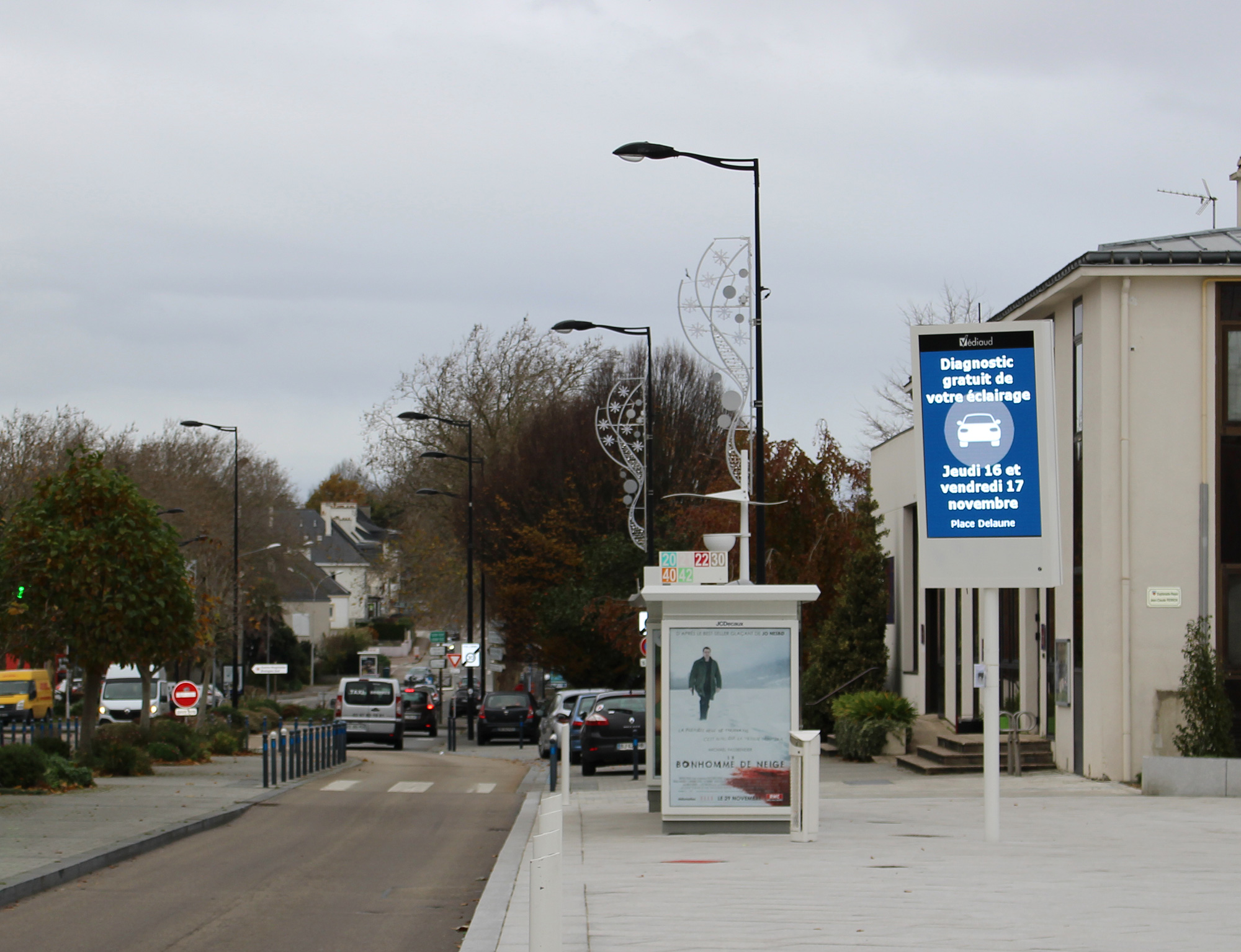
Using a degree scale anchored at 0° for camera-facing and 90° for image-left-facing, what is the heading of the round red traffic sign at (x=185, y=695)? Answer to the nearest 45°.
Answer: approximately 0°

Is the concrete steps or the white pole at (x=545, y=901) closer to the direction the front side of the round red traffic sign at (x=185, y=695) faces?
the white pole

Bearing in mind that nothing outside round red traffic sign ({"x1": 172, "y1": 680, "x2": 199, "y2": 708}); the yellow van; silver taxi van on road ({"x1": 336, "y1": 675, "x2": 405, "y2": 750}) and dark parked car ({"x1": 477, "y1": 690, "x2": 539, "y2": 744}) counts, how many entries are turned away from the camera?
2

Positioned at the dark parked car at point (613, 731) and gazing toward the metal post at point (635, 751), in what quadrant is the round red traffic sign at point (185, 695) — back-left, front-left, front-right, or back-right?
back-right

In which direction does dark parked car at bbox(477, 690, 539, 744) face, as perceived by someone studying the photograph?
facing away from the viewer

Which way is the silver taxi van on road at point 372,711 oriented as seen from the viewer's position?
away from the camera

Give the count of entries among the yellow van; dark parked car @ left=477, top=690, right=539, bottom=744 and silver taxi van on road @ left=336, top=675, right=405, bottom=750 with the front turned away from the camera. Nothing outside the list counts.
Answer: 2

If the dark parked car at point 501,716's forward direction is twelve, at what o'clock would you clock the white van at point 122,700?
The white van is roughly at 9 o'clock from the dark parked car.

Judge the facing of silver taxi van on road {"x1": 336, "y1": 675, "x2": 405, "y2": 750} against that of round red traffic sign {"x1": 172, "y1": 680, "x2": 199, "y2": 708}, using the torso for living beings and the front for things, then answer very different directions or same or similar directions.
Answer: very different directions
